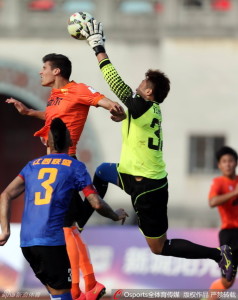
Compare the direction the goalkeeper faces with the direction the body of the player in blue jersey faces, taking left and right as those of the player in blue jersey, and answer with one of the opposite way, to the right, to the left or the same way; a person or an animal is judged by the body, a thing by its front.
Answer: to the left

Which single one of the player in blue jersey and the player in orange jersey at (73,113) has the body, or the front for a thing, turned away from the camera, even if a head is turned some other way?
the player in blue jersey

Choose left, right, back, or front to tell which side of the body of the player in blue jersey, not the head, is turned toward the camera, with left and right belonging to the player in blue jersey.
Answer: back

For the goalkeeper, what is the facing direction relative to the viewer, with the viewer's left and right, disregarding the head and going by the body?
facing to the left of the viewer
